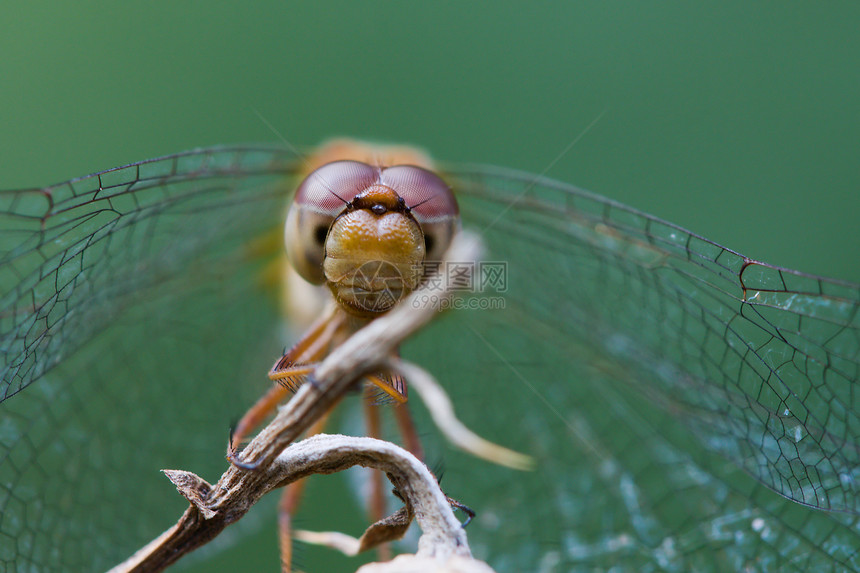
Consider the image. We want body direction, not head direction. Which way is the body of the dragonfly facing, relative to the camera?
toward the camera
